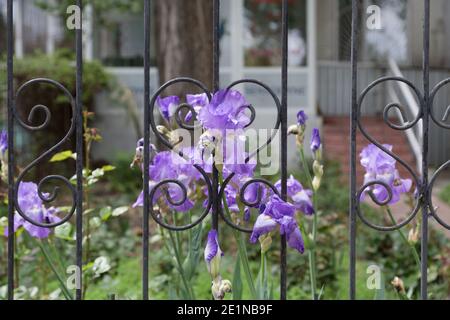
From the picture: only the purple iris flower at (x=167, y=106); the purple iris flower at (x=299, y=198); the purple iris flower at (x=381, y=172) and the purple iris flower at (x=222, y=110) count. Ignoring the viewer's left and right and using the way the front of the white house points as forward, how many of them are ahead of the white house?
4

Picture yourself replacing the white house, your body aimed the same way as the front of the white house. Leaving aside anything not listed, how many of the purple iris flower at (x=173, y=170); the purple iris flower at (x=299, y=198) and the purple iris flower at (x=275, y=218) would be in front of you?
3

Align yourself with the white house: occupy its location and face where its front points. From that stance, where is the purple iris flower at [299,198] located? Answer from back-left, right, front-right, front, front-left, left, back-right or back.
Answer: front

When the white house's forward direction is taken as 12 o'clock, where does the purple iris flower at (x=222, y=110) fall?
The purple iris flower is roughly at 12 o'clock from the white house.

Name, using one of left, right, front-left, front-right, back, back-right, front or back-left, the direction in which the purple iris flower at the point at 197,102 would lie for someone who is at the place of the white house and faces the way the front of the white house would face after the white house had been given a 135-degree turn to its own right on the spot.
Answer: back-left

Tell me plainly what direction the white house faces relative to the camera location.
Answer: facing the viewer

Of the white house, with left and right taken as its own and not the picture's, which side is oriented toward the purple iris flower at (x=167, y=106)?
front

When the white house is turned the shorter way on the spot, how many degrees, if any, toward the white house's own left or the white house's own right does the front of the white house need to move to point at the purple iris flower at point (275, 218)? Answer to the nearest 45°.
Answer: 0° — it already faces it

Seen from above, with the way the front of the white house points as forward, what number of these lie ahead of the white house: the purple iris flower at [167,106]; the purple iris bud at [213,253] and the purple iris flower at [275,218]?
3

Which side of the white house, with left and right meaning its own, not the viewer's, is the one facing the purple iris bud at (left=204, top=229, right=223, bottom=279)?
front

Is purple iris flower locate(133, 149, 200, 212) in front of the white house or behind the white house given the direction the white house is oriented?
in front

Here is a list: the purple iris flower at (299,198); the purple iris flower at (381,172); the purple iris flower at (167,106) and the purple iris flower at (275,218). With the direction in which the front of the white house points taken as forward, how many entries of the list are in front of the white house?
4

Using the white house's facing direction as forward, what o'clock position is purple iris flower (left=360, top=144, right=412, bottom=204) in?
The purple iris flower is roughly at 12 o'clock from the white house.
